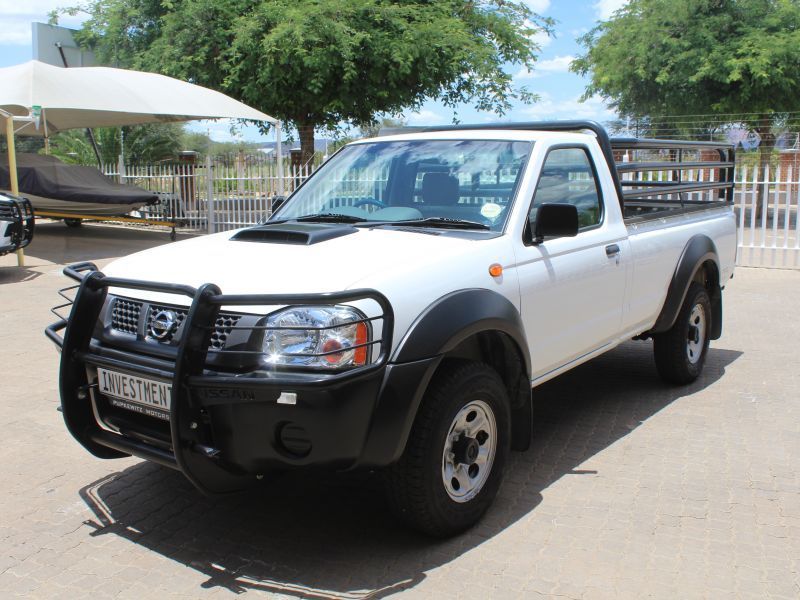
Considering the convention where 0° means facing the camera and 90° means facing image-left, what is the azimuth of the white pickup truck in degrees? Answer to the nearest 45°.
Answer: approximately 45°

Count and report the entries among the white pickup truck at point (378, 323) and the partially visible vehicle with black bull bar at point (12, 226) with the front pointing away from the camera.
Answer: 0

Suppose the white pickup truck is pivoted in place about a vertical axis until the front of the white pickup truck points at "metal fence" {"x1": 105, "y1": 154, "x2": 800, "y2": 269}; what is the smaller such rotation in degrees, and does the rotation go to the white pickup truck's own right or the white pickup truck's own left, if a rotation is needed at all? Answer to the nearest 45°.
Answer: approximately 135° to the white pickup truck's own right

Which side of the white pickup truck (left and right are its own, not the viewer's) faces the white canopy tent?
right

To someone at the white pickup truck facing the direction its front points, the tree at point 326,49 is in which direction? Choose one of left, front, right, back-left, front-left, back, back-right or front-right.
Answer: back-right

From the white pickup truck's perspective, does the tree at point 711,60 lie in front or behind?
behind
